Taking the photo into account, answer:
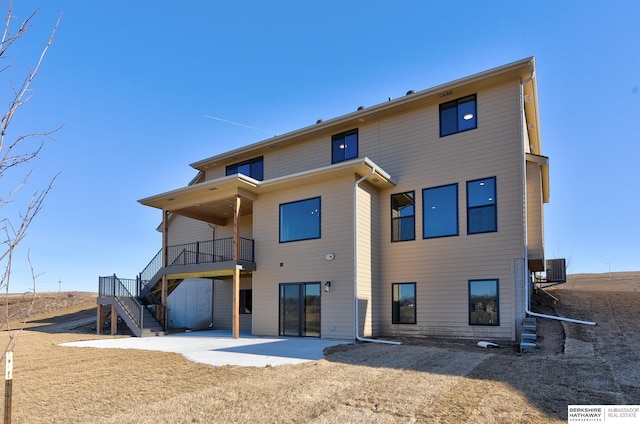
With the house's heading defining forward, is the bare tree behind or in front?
behind

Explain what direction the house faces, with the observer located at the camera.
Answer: facing away from the viewer and to the right of the viewer
